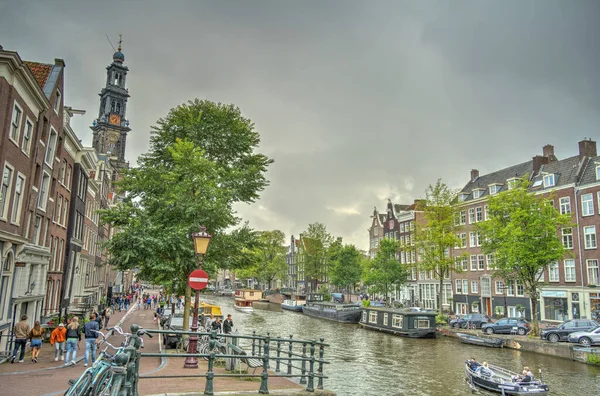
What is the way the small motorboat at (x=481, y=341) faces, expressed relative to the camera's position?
facing to the left of the viewer

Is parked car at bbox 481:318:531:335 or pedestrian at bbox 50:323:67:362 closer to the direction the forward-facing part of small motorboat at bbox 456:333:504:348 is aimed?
the pedestrian

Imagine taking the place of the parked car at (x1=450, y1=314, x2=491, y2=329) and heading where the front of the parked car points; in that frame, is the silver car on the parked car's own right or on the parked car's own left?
on the parked car's own left

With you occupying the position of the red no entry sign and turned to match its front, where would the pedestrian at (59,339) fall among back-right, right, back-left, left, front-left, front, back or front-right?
back-right

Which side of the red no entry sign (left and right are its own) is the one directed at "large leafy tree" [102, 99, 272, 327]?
back

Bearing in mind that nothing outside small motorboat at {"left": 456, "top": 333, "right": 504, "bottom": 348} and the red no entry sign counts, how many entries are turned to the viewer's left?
1

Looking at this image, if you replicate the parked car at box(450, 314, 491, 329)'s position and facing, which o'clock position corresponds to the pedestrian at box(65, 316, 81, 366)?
The pedestrian is roughly at 11 o'clock from the parked car.

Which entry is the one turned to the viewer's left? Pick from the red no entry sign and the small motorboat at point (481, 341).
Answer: the small motorboat

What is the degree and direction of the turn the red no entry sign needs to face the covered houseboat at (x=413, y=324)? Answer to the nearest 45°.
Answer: approximately 135° to its left

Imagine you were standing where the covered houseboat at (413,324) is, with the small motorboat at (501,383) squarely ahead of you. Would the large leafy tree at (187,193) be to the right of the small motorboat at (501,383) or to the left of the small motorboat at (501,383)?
right

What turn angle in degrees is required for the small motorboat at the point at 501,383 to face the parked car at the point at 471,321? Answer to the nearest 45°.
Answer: approximately 45° to its right

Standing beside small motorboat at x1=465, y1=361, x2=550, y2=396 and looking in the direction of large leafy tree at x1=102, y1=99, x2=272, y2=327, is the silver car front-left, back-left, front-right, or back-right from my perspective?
back-right

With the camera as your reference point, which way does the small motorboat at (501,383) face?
facing away from the viewer and to the left of the viewer

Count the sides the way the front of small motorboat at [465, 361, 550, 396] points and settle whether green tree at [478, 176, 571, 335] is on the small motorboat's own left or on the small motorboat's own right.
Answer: on the small motorboat's own right
